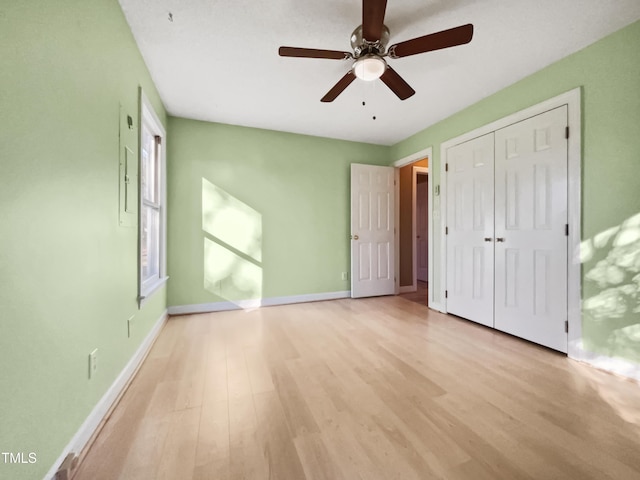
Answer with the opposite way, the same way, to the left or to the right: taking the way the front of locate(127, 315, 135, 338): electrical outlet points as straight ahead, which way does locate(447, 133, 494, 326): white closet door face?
the opposite way

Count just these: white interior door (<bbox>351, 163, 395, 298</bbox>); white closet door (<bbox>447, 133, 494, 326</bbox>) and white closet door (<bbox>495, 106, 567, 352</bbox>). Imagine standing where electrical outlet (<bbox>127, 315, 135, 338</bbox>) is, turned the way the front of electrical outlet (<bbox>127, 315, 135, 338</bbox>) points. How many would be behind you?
0

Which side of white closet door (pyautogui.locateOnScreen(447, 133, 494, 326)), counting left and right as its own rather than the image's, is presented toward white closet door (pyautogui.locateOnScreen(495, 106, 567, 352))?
left

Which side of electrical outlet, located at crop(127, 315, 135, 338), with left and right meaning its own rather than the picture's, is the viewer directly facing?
right

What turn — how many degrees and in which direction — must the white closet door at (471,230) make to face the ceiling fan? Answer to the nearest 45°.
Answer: approximately 45° to its left

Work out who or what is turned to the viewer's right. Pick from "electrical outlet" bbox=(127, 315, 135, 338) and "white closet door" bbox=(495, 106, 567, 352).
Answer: the electrical outlet

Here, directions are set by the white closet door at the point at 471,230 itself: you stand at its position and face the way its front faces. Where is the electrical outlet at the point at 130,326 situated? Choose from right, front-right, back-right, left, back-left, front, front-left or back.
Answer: front

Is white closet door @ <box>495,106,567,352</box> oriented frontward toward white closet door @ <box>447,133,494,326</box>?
no

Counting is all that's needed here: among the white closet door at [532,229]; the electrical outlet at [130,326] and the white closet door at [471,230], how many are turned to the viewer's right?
1

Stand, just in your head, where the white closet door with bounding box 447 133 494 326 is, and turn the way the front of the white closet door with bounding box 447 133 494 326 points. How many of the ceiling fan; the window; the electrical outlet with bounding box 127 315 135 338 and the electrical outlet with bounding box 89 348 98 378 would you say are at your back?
0

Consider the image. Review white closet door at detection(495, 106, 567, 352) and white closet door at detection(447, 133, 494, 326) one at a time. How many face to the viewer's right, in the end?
0

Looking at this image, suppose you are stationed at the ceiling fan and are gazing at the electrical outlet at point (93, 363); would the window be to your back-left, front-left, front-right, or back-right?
front-right

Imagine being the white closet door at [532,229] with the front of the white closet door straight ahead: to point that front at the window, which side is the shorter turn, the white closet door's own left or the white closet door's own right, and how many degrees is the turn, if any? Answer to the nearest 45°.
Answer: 0° — it already faces it

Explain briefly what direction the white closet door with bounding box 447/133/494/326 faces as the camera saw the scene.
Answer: facing the viewer and to the left of the viewer

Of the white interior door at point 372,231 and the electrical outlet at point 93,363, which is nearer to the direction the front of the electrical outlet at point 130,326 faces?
the white interior door
